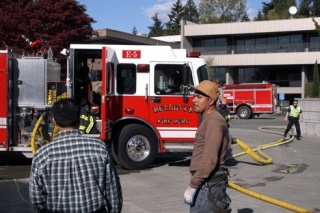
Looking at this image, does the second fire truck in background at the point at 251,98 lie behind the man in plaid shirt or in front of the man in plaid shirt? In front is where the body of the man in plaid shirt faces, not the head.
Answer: in front

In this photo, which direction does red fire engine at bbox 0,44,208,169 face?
to the viewer's right

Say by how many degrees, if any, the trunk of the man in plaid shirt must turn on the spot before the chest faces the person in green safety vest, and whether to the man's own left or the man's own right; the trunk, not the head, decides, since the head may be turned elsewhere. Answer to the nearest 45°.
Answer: approximately 45° to the man's own right

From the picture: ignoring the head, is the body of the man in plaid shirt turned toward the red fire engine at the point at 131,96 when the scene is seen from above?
yes

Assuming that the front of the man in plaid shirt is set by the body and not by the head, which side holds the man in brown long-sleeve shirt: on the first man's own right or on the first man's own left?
on the first man's own right

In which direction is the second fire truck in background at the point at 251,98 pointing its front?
to the viewer's left

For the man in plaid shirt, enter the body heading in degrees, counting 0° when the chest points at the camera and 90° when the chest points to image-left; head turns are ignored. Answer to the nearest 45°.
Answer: approximately 180°

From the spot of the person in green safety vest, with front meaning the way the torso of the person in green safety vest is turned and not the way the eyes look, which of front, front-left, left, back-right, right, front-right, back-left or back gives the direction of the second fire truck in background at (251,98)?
back

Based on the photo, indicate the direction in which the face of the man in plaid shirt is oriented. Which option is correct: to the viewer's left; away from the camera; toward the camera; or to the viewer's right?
away from the camera
